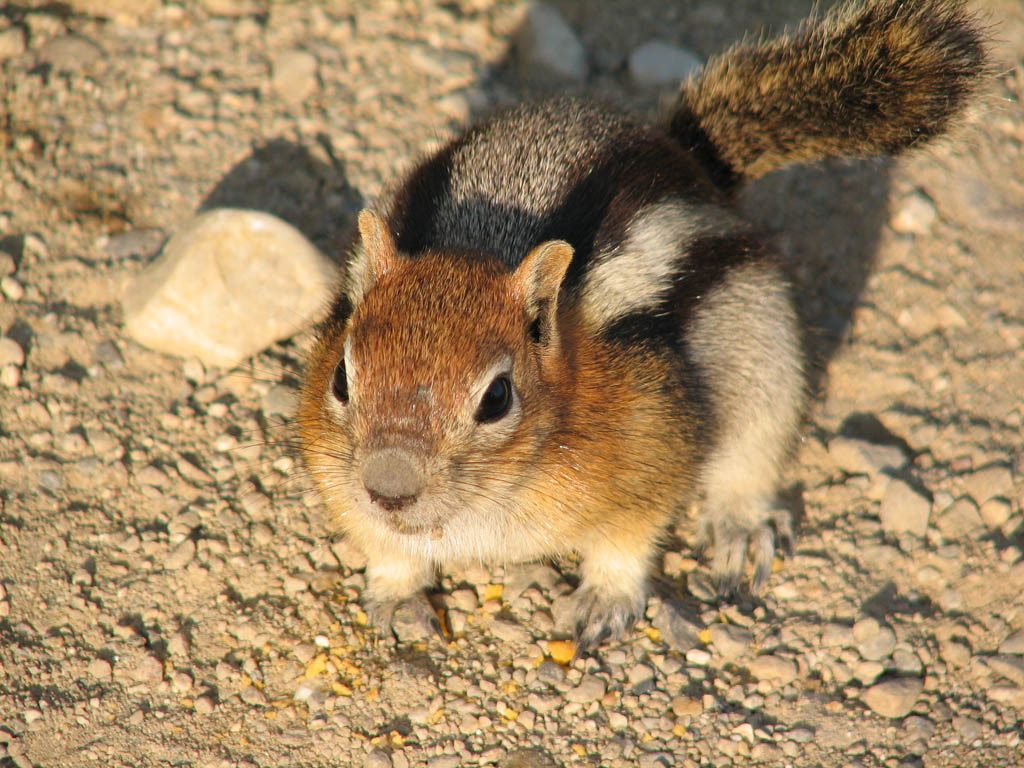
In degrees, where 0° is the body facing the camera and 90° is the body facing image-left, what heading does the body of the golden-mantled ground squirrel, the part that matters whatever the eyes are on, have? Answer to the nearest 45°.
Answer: approximately 45°

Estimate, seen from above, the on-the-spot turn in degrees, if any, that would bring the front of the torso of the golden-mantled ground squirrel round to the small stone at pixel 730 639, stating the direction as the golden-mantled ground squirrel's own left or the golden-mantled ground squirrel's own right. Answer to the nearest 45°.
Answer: approximately 45° to the golden-mantled ground squirrel's own left

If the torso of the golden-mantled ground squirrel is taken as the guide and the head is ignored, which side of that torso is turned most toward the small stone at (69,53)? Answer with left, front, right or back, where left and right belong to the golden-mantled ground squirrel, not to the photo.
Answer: right

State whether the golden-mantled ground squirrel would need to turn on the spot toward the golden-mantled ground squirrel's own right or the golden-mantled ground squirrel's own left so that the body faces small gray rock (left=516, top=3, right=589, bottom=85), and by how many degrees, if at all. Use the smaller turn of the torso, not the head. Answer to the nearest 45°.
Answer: approximately 135° to the golden-mantled ground squirrel's own right

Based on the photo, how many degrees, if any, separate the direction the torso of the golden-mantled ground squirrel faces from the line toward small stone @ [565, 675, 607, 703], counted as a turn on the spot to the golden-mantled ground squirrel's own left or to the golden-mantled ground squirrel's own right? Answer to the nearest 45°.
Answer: approximately 90° to the golden-mantled ground squirrel's own left

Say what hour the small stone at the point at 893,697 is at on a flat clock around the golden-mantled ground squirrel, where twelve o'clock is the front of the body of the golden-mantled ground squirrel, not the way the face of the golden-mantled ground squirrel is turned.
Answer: The small stone is roughly at 8 o'clock from the golden-mantled ground squirrel.

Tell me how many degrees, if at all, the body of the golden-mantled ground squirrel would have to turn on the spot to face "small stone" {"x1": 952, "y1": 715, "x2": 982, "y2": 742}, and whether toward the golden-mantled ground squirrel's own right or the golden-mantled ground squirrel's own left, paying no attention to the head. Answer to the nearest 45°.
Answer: approximately 135° to the golden-mantled ground squirrel's own left

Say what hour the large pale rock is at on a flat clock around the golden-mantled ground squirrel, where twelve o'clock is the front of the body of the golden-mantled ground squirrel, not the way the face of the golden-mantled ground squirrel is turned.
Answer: The large pale rock is roughly at 2 o'clock from the golden-mantled ground squirrel.

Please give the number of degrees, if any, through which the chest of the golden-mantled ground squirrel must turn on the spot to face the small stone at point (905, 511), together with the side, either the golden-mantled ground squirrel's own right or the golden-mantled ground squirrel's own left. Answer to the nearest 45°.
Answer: approximately 135° to the golden-mantled ground squirrel's own left

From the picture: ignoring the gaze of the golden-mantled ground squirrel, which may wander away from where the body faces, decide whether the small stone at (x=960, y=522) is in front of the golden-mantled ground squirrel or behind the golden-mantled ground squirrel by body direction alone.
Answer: behind

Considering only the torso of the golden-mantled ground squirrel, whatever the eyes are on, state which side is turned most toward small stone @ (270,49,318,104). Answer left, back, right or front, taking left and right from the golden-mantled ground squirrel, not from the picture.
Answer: right
